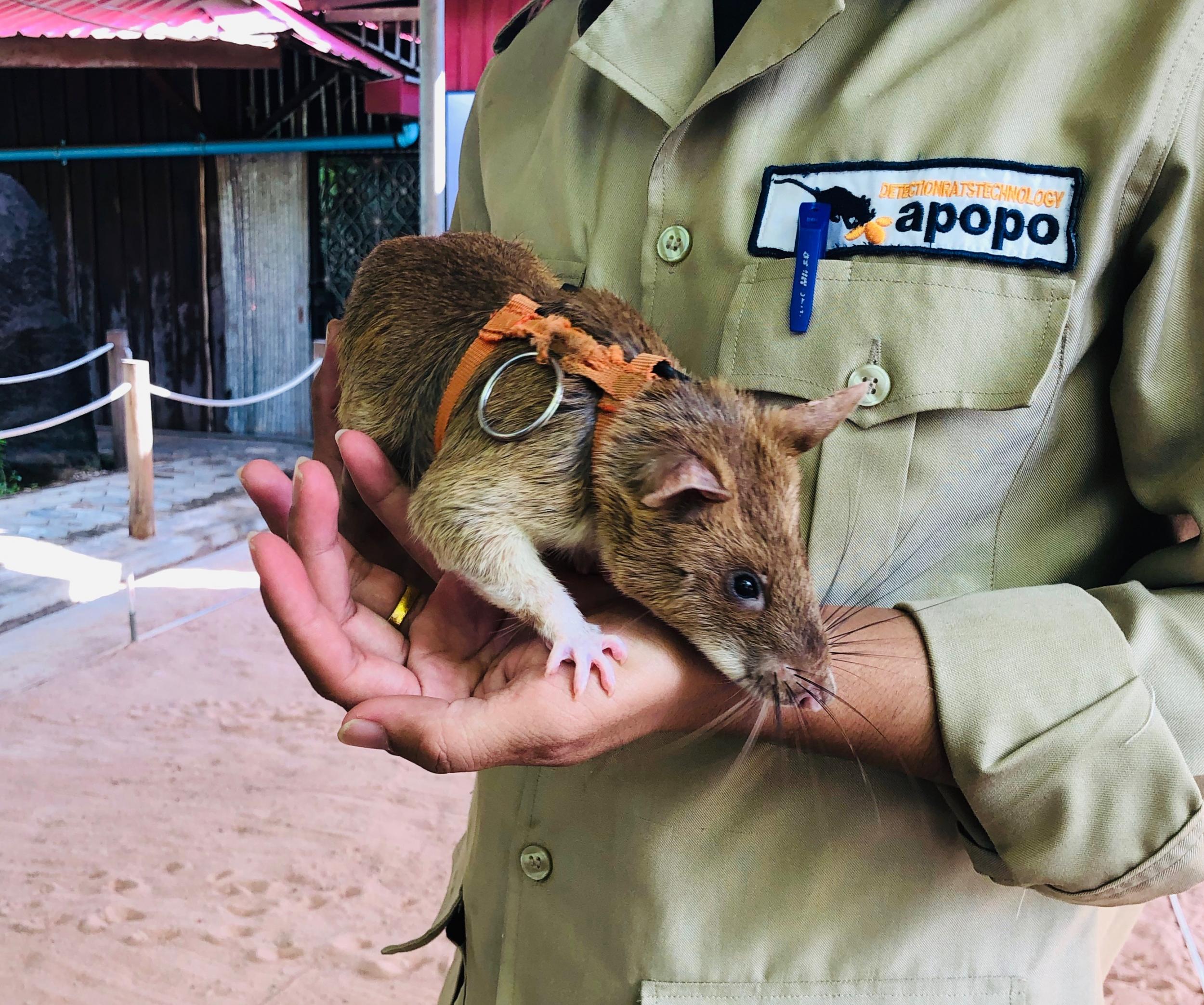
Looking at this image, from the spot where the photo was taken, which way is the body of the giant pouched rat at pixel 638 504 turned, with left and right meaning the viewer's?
facing the viewer and to the right of the viewer

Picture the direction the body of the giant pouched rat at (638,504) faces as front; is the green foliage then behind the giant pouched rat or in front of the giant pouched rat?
behind

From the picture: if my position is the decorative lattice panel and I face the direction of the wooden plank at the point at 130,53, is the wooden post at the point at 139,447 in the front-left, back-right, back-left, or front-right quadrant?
front-left

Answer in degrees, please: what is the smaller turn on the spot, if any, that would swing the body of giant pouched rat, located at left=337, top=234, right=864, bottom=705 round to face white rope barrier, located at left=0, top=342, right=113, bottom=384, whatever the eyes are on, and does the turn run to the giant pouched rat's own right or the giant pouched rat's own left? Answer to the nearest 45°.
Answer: approximately 180°

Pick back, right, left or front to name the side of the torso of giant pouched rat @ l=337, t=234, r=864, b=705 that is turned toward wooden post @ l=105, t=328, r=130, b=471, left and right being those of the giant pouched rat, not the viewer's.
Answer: back

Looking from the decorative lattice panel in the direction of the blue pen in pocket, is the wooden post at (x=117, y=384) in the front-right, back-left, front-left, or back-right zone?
front-right

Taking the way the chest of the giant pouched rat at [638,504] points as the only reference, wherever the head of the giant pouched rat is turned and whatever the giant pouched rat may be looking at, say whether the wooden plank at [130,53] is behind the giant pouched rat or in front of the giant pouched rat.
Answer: behind
